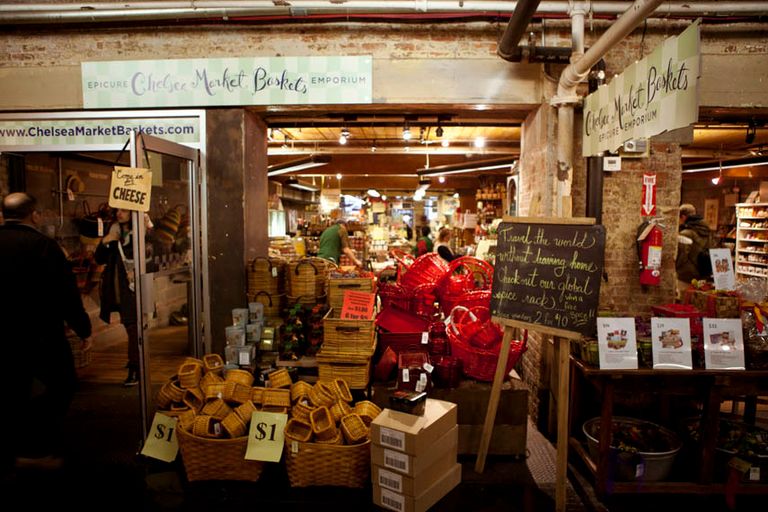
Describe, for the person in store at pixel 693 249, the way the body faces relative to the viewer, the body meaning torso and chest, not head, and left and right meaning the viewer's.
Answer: facing to the left of the viewer

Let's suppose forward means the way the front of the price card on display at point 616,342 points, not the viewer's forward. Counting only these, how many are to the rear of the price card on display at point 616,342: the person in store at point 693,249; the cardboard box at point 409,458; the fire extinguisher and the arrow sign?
3

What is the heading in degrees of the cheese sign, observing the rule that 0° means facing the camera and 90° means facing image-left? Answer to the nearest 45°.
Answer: approximately 0°

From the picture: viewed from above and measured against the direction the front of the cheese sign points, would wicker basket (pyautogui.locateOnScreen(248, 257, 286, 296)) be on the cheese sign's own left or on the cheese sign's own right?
on the cheese sign's own left

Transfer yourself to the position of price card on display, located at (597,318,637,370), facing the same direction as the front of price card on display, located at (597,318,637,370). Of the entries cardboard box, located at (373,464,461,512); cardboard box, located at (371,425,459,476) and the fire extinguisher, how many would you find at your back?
1

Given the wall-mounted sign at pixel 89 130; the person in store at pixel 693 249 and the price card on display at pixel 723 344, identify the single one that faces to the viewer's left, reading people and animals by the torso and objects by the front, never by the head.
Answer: the person in store

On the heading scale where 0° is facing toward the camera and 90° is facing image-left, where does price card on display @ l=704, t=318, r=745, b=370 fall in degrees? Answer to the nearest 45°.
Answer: approximately 0°

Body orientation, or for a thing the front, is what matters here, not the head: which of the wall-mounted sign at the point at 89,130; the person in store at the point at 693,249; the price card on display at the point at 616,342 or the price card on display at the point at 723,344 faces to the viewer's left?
the person in store
